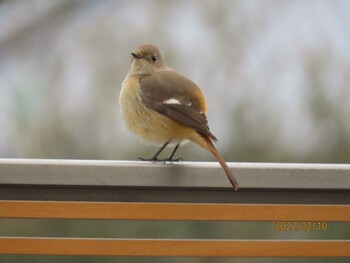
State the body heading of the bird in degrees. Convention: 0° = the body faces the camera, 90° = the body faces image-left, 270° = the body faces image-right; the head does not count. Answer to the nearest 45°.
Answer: approximately 90°
